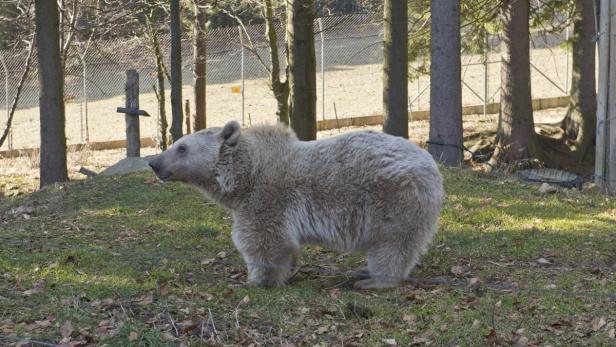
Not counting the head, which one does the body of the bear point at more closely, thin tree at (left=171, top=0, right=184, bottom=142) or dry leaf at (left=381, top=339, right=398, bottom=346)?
the thin tree

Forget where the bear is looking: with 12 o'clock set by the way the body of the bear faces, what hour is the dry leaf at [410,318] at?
The dry leaf is roughly at 8 o'clock from the bear.

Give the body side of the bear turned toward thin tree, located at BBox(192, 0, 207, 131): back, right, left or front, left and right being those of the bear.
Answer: right

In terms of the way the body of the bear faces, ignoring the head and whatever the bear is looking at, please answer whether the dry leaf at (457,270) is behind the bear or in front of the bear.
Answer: behind

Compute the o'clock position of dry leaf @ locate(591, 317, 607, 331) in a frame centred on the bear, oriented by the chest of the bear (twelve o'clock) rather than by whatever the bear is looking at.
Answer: The dry leaf is roughly at 7 o'clock from the bear.

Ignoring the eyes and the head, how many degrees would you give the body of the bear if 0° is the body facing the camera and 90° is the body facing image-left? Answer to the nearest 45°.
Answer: approximately 90°

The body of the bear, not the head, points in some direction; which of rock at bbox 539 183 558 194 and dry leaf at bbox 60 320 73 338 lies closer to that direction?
the dry leaf

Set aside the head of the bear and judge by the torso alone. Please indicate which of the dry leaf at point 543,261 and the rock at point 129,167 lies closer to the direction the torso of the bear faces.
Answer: the rock

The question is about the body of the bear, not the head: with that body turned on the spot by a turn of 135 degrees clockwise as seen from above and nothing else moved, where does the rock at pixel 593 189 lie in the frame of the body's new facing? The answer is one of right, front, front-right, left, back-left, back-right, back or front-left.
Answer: front

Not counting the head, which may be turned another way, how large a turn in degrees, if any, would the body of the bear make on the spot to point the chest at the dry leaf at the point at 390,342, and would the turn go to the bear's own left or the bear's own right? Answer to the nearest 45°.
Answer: approximately 90° to the bear's own left

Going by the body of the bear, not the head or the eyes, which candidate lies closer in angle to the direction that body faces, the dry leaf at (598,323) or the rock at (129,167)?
the rock

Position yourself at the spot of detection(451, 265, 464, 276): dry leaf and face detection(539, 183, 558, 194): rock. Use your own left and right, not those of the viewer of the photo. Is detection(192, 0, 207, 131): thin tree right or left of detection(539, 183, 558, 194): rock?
left

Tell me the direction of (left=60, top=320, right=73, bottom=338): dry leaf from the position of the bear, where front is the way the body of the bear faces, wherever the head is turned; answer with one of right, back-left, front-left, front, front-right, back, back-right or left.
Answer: front-left

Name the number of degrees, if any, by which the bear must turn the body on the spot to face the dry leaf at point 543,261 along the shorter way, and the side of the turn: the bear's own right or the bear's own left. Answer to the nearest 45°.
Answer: approximately 180°

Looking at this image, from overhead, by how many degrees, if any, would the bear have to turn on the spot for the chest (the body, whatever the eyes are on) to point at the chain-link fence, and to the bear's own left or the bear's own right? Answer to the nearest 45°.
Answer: approximately 90° to the bear's own right

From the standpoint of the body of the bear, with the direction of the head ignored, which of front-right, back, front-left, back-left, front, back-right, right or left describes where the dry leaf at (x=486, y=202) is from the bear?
back-right

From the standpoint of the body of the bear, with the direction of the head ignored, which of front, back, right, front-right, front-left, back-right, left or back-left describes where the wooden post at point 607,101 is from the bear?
back-right
